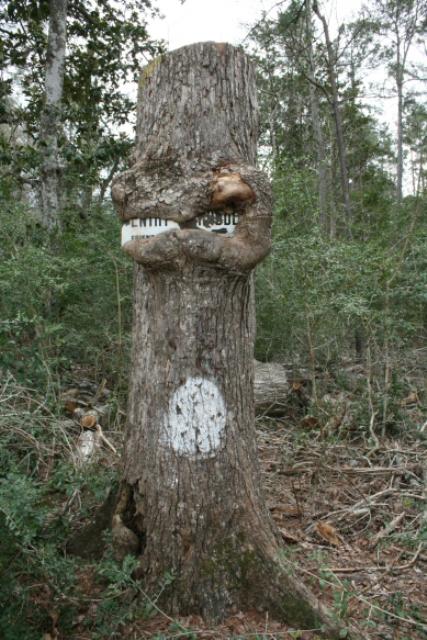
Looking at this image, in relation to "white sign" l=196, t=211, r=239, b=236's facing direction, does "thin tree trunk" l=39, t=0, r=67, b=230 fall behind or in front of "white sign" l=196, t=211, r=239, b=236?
behind

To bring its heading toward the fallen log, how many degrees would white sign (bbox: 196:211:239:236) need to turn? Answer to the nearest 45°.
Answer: approximately 180°

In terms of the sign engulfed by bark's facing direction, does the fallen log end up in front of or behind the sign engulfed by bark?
behind

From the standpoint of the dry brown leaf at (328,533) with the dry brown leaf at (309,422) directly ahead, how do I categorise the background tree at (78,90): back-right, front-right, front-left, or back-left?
front-left

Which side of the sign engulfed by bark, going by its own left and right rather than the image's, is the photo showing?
front

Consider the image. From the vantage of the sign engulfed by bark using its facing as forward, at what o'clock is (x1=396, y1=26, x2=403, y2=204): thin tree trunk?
The thin tree trunk is roughly at 7 o'clock from the sign engulfed by bark.

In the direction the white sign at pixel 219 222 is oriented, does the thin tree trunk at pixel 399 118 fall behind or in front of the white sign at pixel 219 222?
behind

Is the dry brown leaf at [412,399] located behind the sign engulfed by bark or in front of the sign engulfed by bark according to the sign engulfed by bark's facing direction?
behind

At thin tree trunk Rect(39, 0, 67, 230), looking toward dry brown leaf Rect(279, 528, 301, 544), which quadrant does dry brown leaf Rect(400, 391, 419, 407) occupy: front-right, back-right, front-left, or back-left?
front-left
